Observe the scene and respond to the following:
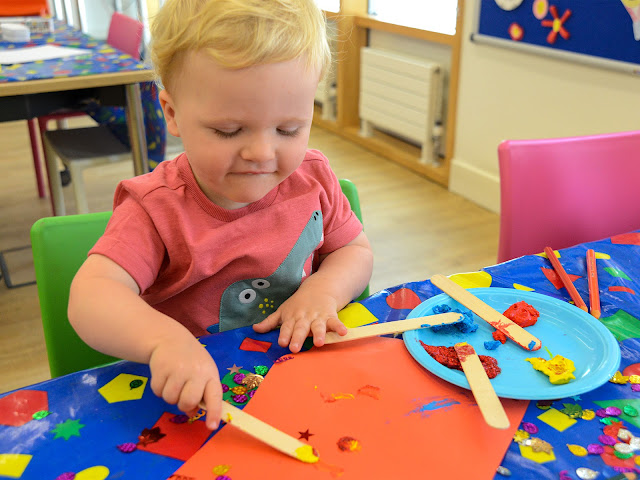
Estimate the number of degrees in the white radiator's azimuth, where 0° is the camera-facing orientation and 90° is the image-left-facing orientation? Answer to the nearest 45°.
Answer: approximately 45°

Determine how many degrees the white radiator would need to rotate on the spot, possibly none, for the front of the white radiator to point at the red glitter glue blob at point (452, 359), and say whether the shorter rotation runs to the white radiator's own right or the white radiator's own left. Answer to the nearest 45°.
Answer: approximately 45° to the white radiator's own left
